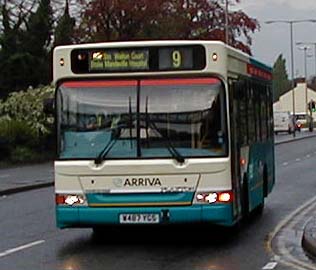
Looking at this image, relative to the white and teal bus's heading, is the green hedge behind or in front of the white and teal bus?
behind

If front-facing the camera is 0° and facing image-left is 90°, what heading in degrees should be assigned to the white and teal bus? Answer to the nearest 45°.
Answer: approximately 0°
